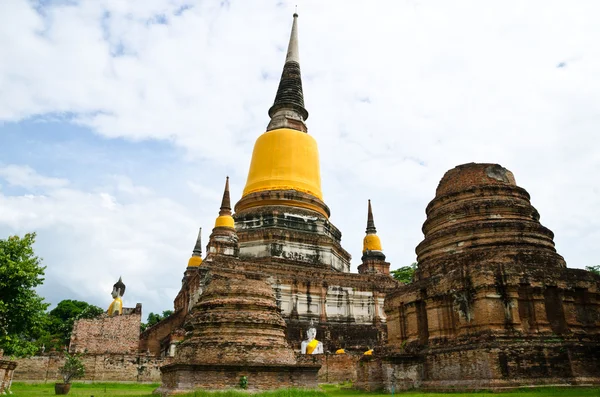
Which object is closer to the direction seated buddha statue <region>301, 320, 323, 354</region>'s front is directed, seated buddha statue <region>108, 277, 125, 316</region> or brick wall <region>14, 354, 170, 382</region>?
the brick wall

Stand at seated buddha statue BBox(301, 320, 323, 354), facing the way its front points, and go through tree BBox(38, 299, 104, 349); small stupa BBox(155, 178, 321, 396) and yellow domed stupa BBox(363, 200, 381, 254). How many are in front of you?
1

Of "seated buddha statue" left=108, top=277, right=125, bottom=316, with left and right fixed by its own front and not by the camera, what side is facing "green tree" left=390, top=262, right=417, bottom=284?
back

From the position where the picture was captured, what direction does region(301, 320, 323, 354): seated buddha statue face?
facing the viewer

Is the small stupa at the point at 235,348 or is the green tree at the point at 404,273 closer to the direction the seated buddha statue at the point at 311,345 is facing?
the small stupa

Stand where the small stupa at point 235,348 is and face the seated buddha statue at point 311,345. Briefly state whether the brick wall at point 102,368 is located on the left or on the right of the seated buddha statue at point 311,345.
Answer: left

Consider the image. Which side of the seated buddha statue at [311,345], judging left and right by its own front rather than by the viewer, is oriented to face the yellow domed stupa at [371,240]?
back
